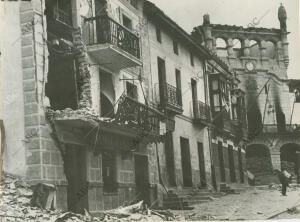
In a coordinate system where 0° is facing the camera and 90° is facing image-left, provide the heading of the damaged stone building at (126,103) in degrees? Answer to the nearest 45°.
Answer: approximately 315°

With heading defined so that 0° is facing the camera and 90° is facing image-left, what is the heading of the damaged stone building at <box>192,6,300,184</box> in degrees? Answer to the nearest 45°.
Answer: approximately 0°
